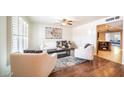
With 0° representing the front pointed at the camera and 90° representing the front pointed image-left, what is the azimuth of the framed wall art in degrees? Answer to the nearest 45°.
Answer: approximately 0°
